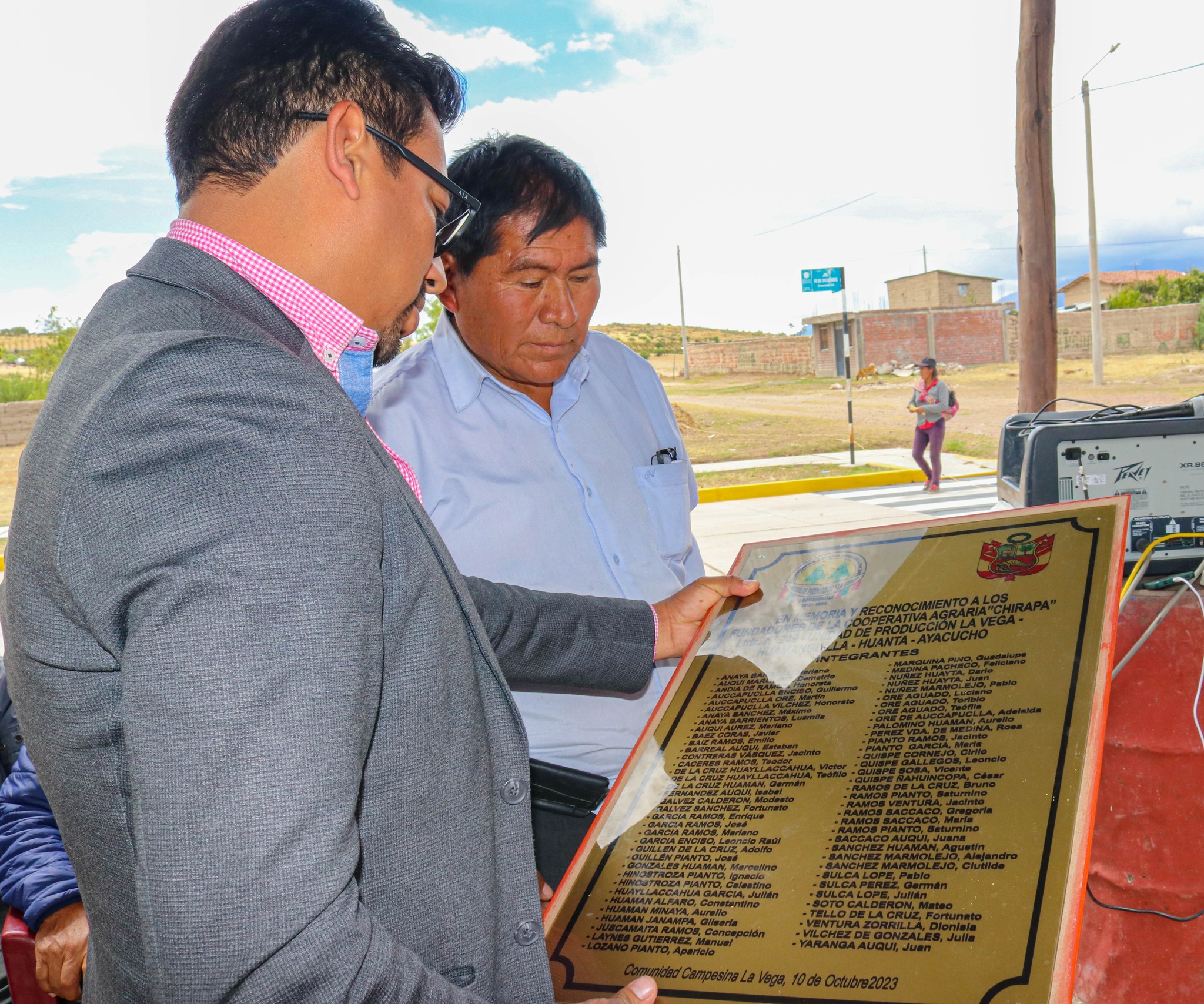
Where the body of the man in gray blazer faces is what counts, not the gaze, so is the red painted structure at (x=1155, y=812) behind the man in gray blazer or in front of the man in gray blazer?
in front

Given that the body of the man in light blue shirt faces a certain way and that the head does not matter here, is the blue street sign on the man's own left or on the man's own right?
on the man's own left

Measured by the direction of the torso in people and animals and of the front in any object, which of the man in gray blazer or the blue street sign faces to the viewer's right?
the man in gray blazer

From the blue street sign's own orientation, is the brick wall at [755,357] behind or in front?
behind

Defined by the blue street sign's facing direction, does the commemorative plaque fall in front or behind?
in front

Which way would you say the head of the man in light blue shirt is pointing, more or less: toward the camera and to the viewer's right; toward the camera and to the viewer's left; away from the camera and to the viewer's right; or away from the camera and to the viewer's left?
toward the camera and to the viewer's right

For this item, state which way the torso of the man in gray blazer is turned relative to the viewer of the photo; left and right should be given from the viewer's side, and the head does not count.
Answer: facing to the right of the viewer

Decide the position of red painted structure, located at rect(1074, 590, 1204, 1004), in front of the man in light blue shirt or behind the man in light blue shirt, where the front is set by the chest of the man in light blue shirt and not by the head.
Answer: in front

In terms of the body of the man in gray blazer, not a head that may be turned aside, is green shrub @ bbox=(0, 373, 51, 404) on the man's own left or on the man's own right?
on the man's own left

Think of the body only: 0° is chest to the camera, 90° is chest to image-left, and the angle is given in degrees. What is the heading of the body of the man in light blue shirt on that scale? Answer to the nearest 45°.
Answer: approximately 315°

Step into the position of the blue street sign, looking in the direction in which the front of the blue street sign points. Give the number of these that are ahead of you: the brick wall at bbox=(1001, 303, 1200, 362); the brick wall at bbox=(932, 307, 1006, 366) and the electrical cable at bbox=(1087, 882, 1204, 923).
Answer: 1

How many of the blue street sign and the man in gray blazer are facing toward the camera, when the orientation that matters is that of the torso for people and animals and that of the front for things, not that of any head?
1

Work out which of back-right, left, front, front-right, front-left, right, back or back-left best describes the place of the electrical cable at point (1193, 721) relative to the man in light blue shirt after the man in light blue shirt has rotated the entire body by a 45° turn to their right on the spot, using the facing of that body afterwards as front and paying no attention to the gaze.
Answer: left

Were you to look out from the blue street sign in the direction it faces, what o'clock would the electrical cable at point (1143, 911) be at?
The electrical cable is roughly at 12 o'clock from the blue street sign.

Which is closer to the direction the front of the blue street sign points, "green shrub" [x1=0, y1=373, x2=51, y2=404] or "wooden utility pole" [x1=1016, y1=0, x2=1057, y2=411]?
the wooden utility pole

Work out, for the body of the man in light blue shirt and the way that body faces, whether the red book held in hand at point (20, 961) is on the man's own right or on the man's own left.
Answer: on the man's own right

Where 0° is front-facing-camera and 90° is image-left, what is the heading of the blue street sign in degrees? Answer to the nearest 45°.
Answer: approximately 0°

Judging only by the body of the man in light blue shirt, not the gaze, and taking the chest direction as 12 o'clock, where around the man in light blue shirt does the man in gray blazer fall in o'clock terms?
The man in gray blazer is roughly at 2 o'clock from the man in light blue shirt.
